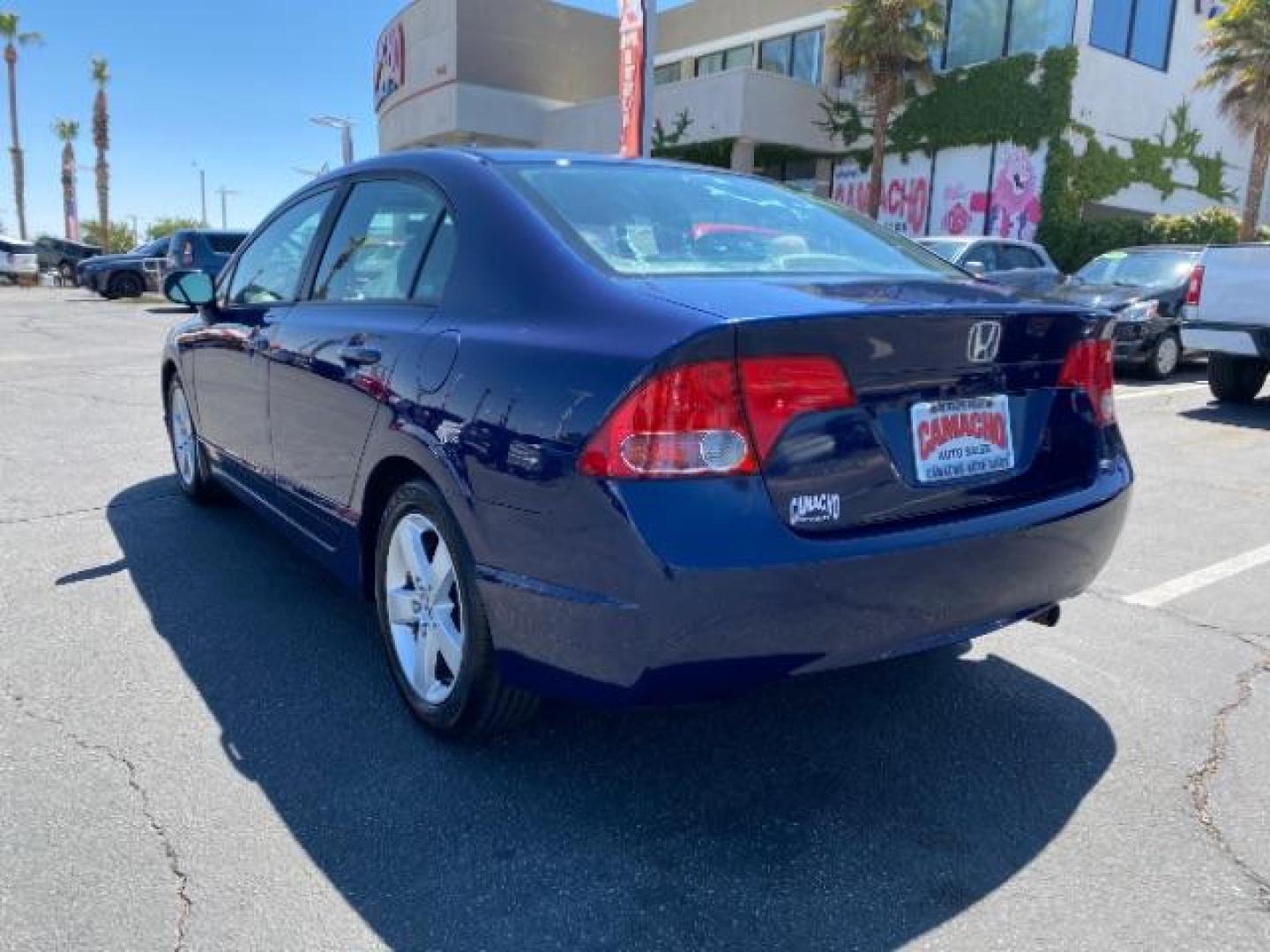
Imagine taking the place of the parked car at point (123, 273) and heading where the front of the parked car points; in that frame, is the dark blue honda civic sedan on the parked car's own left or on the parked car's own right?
on the parked car's own left

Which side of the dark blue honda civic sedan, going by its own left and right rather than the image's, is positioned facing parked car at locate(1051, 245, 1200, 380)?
right

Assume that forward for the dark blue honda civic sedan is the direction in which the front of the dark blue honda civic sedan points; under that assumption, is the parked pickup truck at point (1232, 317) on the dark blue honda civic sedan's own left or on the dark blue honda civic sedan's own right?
on the dark blue honda civic sedan's own right

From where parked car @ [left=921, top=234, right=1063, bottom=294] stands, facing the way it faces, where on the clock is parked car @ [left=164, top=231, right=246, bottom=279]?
parked car @ [left=164, top=231, right=246, bottom=279] is roughly at 2 o'clock from parked car @ [left=921, top=234, right=1063, bottom=294].

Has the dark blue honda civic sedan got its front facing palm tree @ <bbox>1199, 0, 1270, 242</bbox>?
no

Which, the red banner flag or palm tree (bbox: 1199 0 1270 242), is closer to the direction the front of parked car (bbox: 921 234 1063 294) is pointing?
the red banner flag

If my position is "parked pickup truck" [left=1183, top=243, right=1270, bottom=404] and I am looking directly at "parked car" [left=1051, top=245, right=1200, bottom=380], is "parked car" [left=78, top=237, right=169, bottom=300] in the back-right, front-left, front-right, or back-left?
front-left

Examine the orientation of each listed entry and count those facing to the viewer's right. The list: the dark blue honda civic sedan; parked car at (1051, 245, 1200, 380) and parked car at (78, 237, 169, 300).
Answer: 0

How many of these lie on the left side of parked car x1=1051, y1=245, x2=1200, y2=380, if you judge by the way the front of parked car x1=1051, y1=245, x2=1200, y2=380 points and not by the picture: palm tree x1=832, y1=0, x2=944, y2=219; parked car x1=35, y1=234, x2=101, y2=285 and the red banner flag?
0

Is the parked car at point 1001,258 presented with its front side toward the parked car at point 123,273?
no

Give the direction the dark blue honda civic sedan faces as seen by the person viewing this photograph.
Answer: facing away from the viewer and to the left of the viewer

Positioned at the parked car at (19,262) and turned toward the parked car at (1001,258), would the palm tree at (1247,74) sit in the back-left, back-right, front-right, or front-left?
front-left

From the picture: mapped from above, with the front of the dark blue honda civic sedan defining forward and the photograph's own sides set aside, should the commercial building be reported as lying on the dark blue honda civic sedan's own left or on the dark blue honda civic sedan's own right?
on the dark blue honda civic sedan's own right

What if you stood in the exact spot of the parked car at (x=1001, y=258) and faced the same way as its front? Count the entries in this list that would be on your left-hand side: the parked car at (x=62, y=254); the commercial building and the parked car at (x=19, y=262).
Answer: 0

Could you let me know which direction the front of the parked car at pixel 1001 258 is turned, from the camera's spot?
facing the viewer and to the left of the viewer

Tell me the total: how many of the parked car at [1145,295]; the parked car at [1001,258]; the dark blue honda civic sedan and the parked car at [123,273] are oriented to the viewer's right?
0

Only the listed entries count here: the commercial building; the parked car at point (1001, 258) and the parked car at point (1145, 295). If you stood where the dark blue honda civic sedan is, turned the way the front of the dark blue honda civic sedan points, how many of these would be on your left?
0

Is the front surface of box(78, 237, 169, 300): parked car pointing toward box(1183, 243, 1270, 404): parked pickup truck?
no
